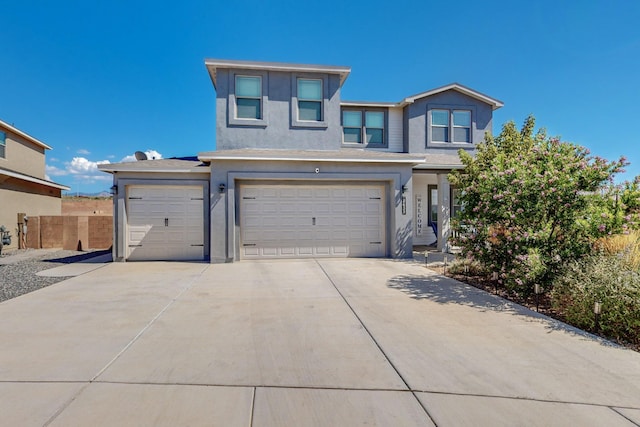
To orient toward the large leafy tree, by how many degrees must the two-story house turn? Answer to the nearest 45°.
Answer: approximately 45° to its left

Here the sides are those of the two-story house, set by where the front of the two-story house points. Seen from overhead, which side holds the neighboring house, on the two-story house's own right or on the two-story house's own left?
on the two-story house's own right

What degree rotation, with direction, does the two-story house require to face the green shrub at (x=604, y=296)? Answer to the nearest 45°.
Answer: approximately 45° to its left

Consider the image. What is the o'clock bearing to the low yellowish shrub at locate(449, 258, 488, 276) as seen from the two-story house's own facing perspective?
The low yellowish shrub is roughly at 10 o'clock from the two-story house.

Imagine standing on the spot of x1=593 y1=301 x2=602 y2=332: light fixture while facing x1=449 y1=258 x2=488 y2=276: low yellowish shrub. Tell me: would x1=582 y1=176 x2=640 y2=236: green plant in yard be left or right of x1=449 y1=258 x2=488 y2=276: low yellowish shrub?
right

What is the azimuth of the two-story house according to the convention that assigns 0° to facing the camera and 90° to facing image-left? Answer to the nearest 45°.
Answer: approximately 0°
